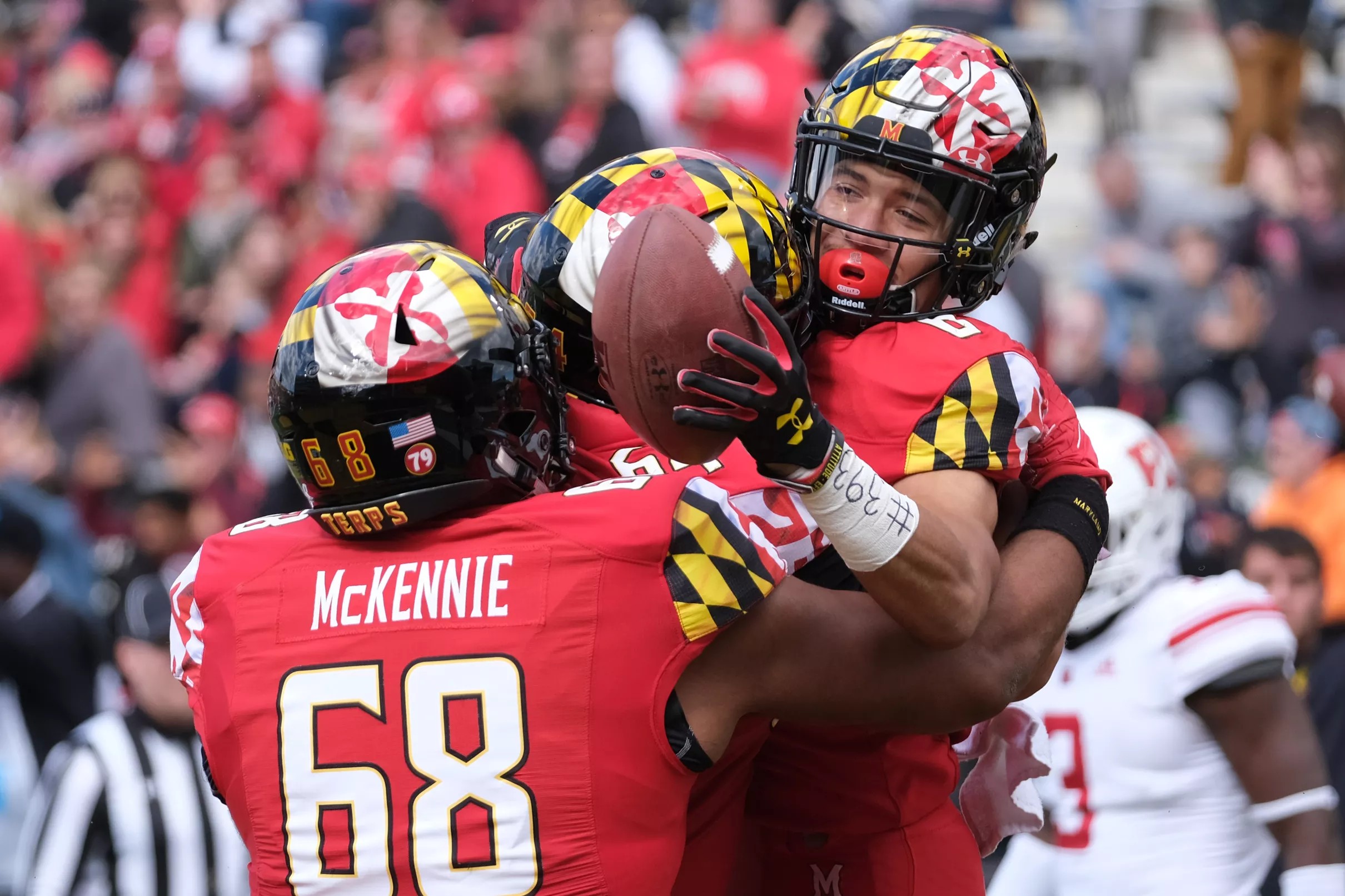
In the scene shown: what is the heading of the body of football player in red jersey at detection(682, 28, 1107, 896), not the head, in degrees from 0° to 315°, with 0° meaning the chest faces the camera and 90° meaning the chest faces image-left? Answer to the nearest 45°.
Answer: approximately 45°

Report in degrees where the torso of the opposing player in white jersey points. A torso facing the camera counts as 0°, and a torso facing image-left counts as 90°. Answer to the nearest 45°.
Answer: approximately 45°

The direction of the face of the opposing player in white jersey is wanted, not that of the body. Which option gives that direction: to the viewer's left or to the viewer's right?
to the viewer's left

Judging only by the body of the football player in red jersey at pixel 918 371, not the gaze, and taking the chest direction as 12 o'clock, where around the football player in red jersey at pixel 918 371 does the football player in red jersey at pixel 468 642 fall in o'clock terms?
the football player in red jersey at pixel 468 642 is roughly at 12 o'clock from the football player in red jersey at pixel 918 371.

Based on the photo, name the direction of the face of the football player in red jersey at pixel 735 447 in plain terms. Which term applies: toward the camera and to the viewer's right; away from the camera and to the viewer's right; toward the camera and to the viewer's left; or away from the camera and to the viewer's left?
away from the camera and to the viewer's right

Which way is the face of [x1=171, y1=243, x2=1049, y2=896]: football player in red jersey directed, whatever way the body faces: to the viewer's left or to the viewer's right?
to the viewer's right
